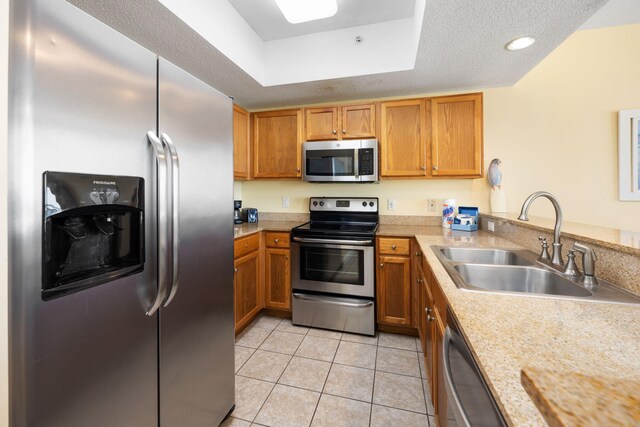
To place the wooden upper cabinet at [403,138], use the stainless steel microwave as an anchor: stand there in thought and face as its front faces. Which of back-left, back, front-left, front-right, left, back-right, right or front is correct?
left

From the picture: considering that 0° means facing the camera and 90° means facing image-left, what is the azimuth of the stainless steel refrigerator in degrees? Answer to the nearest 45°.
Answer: approximately 315°

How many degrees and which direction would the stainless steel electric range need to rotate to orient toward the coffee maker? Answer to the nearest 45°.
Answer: approximately 135° to its right

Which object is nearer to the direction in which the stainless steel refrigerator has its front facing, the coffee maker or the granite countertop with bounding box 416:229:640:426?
the granite countertop

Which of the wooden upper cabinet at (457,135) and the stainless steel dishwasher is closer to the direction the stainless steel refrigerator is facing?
the stainless steel dishwasher

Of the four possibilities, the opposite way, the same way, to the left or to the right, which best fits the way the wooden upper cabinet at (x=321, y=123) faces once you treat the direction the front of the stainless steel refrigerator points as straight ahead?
to the right

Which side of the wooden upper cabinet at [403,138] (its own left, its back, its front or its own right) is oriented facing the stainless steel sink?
front

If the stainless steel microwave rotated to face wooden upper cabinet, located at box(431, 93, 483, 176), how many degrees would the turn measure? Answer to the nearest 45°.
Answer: approximately 90° to its left

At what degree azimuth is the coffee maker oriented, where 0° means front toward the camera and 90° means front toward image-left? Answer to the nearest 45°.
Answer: approximately 315°

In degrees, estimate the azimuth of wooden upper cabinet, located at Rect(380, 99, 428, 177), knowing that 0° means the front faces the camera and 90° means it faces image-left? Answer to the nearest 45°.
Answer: approximately 0°
